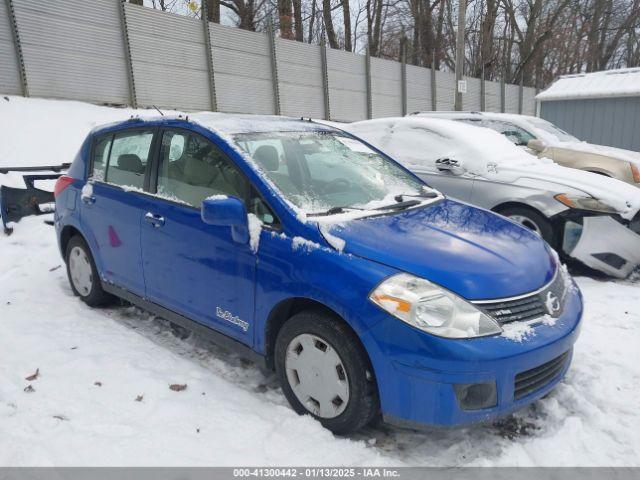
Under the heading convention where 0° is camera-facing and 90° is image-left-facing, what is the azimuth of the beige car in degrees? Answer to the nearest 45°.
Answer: approximately 315°

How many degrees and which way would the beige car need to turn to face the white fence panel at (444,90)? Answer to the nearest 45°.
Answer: approximately 135° to its left

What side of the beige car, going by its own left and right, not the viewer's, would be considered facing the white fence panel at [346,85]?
back

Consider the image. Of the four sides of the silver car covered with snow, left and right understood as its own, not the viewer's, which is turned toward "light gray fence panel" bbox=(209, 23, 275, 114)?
back

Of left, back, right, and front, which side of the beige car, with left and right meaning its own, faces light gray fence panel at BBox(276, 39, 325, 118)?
back

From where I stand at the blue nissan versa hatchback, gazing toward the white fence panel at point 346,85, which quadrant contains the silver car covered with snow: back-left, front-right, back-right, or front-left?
front-right

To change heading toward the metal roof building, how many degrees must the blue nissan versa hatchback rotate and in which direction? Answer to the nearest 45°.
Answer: approximately 90° to its left

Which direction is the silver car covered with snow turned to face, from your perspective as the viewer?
facing the viewer and to the right of the viewer

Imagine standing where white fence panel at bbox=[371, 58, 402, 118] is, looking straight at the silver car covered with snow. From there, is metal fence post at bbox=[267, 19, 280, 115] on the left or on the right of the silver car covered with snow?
right

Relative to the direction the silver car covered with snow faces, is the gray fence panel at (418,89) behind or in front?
behind

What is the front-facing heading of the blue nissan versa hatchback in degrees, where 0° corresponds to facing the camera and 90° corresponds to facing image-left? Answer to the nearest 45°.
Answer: approximately 315°

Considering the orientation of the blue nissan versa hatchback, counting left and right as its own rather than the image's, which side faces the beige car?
left

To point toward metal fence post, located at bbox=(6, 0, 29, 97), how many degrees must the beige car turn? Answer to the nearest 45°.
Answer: approximately 135° to its right
